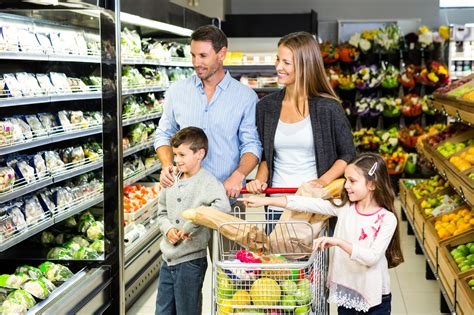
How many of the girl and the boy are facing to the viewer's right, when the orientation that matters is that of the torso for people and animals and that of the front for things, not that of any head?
0

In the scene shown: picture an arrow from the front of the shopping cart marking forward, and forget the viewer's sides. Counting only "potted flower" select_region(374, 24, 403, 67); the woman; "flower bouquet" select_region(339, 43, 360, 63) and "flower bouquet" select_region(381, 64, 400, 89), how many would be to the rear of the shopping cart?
4

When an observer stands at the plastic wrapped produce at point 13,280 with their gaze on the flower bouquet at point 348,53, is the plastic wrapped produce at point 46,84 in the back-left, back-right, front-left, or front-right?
front-left

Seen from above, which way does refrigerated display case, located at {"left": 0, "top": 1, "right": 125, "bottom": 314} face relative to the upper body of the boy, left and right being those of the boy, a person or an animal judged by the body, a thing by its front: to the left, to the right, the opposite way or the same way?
to the left

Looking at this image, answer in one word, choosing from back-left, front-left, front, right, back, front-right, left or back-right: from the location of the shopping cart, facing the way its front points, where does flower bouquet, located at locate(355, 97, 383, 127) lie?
back

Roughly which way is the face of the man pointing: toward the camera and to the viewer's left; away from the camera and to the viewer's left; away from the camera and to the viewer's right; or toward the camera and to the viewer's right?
toward the camera and to the viewer's left

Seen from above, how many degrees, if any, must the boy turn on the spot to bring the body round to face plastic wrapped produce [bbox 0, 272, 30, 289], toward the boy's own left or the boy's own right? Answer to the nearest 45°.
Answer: approximately 90° to the boy's own right

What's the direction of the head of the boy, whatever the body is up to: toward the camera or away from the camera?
toward the camera

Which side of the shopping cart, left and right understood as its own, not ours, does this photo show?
front

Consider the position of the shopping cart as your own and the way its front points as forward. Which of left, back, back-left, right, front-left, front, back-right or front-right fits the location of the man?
back

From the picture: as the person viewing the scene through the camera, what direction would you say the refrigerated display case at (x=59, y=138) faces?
facing the viewer and to the right of the viewer

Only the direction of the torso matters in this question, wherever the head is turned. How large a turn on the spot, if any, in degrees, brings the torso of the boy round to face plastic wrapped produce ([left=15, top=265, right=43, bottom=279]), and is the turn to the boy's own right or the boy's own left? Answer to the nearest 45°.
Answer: approximately 90° to the boy's own right

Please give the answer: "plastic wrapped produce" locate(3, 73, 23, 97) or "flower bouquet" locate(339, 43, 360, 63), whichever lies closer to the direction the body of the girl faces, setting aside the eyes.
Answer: the plastic wrapped produce

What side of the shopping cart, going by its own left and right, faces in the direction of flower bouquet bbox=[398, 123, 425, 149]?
back

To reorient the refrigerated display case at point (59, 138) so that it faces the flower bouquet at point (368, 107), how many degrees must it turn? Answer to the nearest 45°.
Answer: approximately 90° to its left

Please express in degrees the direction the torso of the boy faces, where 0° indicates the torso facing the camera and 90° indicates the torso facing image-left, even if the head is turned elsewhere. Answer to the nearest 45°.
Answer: approximately 45°

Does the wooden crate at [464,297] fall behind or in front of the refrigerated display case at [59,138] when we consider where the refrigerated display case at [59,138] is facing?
in front
